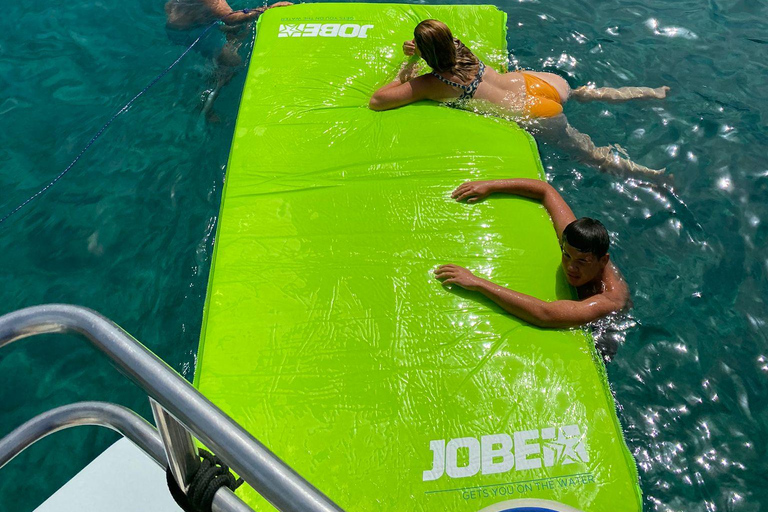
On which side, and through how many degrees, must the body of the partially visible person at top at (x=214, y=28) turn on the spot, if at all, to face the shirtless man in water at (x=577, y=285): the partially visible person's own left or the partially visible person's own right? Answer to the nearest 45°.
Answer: approximately 90° to the partially visible person's own right

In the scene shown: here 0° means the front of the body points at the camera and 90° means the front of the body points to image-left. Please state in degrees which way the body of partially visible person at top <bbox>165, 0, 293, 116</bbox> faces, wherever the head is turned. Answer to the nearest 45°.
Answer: approximately 270°

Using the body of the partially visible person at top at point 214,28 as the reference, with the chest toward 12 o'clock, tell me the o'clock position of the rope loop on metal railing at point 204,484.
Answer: The rope loop on metal railing is roughly at 3 o'clock from the partially visible person at top.

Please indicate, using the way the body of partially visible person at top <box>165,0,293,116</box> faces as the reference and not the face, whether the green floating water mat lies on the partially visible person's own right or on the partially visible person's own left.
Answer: on the partially visible person's own right

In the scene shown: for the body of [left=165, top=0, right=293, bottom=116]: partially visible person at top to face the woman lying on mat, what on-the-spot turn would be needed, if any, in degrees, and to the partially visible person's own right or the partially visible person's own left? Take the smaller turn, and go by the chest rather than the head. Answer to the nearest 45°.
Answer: approximately 45° to the partially visible person's own right
